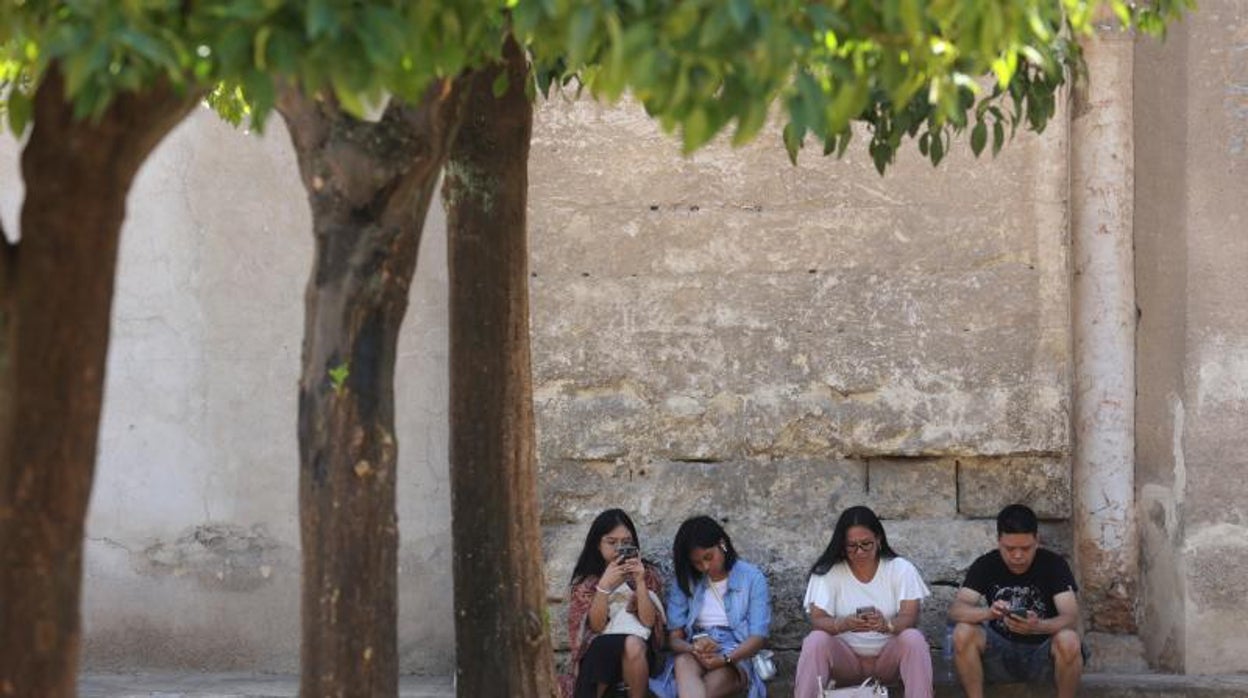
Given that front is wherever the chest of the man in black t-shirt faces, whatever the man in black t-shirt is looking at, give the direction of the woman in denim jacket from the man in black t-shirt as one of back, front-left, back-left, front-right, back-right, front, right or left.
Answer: right

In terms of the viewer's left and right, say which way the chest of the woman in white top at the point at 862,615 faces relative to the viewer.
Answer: facing the viewer

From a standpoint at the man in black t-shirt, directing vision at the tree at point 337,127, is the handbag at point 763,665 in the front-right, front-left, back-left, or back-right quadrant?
front-right

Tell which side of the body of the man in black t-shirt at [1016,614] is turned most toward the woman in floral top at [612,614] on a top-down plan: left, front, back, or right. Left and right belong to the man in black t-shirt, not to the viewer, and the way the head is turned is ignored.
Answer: right

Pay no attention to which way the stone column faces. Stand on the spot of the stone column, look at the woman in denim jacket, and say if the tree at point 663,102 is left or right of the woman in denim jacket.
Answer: left

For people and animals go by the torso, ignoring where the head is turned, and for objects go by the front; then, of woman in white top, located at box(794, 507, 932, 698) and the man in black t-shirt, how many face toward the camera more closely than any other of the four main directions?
2

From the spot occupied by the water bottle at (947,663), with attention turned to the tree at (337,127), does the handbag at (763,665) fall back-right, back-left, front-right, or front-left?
front-right

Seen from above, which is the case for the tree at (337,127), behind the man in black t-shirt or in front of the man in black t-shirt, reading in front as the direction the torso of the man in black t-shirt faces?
in front

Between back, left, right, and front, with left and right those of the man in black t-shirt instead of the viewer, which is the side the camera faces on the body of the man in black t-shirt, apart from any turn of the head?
front

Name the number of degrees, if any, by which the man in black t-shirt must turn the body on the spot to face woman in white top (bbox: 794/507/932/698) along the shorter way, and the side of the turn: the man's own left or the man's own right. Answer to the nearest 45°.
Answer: approximately 90° to the man's own right

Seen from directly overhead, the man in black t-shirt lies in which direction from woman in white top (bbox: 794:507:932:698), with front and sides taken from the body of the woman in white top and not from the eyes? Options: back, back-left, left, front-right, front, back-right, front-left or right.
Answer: left
